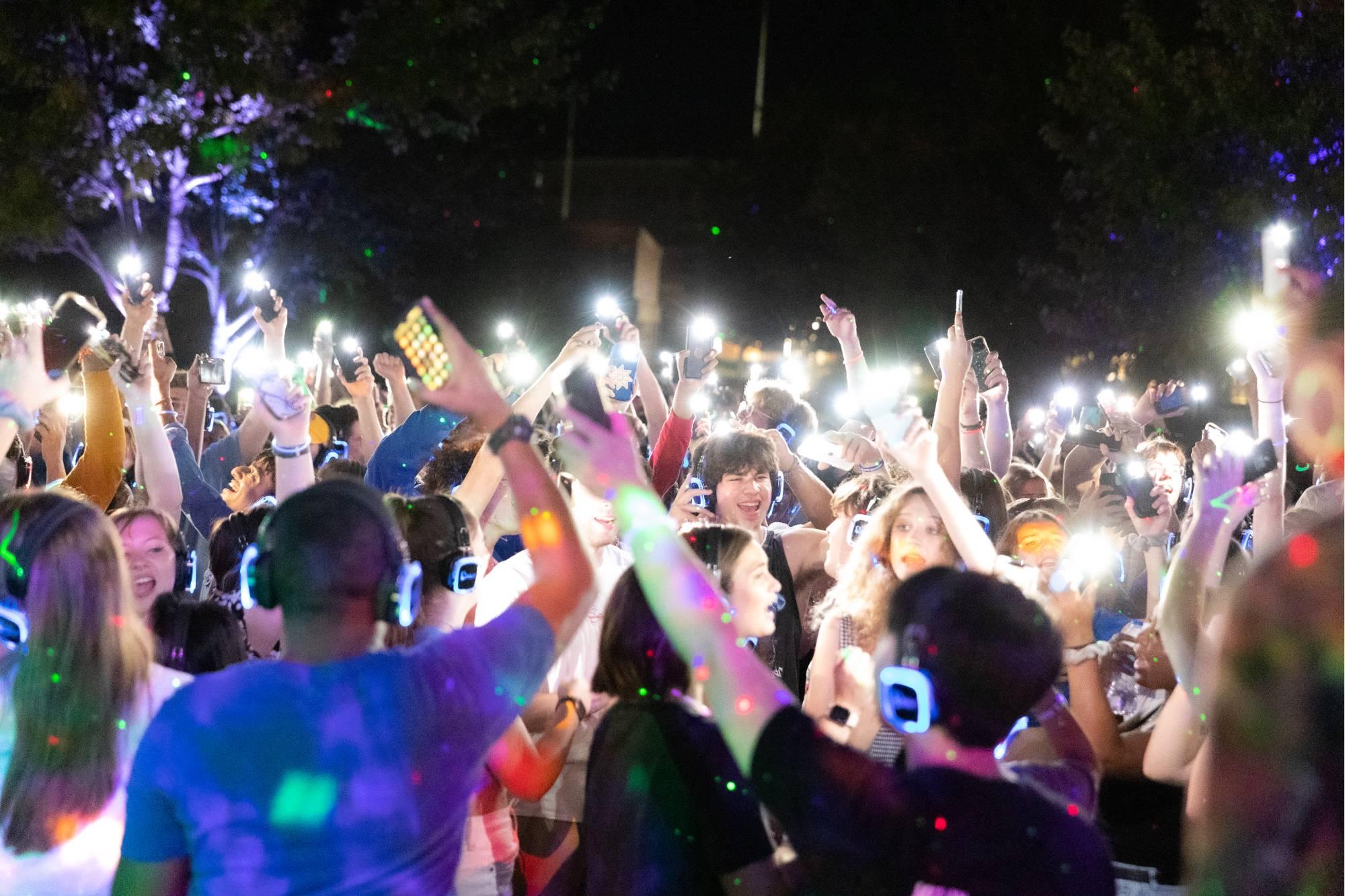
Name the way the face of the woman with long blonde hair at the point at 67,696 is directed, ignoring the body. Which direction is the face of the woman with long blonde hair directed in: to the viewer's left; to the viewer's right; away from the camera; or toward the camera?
away from the camera

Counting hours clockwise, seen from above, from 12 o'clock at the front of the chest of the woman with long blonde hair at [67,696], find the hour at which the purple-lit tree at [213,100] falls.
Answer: The purple-lit tree is roughly at 12 o'clock from the woman with long blonde hair.

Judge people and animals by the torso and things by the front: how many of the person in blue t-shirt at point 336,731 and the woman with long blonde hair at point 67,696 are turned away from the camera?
2

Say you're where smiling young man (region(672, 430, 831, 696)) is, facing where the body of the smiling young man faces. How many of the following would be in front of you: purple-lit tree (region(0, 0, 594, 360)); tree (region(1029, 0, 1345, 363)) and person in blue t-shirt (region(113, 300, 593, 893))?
1

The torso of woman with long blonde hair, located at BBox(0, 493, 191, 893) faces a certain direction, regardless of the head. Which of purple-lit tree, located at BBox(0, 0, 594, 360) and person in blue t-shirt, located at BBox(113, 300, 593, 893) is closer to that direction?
the purple-lit tree

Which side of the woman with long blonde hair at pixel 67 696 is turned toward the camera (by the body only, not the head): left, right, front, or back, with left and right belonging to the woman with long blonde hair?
back

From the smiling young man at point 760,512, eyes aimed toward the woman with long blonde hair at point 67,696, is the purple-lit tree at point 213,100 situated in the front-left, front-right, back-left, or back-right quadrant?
back-right

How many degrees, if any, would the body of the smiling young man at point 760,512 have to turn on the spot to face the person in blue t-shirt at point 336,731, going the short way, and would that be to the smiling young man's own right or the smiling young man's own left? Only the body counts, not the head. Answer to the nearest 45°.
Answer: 0° — they already face them

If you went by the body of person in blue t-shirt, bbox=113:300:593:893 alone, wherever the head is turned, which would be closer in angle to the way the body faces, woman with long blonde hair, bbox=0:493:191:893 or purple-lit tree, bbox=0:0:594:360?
the purple-lit tree

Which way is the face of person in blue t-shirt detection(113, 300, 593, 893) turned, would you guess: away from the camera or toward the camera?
away from the camera

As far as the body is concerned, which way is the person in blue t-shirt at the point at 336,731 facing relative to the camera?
away from the camera

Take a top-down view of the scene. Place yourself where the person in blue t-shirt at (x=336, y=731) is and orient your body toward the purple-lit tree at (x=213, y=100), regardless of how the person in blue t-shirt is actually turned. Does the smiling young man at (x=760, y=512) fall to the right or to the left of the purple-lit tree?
right

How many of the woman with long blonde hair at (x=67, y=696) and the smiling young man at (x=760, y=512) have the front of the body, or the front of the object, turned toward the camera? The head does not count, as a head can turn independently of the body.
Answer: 1

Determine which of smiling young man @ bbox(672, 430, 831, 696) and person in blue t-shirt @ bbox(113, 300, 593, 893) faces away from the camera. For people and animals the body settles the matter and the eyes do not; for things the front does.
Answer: the person in blue t-shirt

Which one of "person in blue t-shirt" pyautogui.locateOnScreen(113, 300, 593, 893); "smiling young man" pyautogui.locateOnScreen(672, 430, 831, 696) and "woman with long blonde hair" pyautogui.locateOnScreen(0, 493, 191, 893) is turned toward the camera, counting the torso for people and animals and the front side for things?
the smiling young man

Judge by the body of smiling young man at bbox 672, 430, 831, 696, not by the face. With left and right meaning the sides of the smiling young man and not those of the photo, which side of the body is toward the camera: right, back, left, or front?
front

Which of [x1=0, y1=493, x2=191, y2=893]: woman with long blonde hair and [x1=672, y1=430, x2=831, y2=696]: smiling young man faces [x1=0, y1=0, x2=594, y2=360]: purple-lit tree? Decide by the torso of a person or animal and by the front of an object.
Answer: the woman with long blonde hair

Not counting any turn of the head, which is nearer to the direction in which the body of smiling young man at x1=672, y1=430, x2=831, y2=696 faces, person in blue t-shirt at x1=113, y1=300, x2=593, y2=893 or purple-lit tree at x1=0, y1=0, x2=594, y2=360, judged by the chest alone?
the person in blue t-shirt
